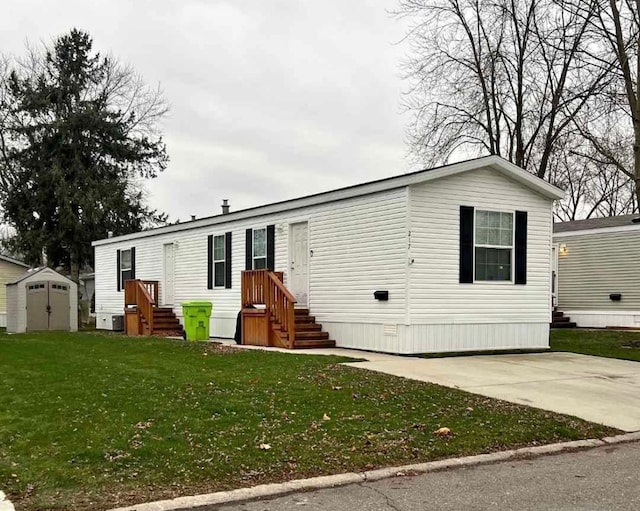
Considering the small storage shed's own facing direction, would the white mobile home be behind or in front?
in front

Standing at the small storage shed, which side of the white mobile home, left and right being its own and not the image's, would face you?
right

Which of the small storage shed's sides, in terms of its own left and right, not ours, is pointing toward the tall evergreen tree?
back

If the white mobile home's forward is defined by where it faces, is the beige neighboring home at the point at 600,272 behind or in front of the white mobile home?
behind

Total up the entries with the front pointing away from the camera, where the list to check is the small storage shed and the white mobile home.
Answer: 0

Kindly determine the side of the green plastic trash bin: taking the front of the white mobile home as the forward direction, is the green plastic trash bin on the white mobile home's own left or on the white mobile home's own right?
on the white mobile home's own right

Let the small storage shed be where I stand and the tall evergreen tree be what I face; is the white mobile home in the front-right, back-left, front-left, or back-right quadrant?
back-right

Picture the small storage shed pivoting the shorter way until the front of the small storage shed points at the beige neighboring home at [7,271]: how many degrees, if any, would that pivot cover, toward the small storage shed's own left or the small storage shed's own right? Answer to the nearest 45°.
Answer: approximately 180°

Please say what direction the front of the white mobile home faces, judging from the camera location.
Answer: facing the viewer and to the left of the viewer

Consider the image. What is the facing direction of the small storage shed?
toward the camera
